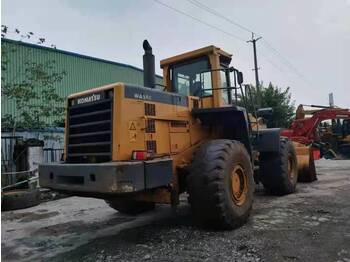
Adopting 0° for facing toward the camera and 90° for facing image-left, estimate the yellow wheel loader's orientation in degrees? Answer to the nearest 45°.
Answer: approximately 225°

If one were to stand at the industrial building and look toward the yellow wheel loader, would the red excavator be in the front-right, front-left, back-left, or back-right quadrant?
front-left

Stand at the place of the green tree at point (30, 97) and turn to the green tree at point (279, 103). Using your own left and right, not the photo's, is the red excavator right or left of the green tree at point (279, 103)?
right

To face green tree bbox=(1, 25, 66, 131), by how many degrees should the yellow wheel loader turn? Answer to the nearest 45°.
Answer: approximately 90° to its left

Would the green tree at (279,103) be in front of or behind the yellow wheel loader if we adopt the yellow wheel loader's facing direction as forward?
in front

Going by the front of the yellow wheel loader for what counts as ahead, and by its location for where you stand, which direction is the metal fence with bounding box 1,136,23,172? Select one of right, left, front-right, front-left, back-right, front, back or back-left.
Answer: left

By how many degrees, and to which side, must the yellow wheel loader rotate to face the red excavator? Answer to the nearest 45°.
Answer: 0° — it already faces it
